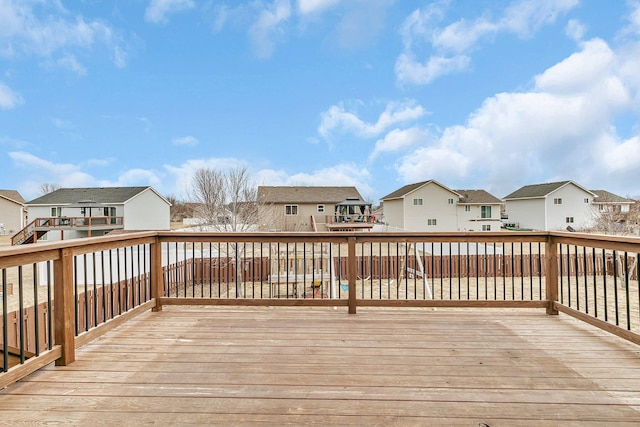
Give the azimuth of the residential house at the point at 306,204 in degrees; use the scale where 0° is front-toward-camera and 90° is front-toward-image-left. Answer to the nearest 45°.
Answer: approximately 180°

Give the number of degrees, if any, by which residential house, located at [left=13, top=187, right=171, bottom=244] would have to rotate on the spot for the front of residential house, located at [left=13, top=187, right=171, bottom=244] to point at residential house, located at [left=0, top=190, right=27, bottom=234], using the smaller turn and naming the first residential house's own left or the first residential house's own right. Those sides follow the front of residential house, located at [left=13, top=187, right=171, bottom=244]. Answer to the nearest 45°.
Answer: approximately 90° to the first residential house's own left

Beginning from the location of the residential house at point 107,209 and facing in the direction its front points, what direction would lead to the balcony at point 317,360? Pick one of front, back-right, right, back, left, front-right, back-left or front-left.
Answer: back-right

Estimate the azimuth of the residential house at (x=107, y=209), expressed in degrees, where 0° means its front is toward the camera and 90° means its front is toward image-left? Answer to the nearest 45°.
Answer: approximately 225°
